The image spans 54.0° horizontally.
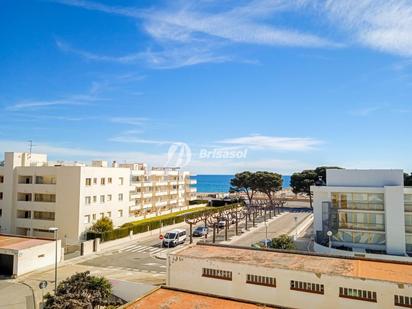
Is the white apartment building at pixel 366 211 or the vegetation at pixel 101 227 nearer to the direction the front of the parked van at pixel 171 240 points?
the vegetation

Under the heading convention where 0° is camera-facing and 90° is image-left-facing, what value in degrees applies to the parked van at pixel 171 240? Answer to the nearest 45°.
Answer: approximately 45°

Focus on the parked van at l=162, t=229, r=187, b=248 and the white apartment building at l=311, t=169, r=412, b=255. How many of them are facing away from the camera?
0

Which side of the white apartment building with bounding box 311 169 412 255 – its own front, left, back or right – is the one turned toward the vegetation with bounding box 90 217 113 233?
right

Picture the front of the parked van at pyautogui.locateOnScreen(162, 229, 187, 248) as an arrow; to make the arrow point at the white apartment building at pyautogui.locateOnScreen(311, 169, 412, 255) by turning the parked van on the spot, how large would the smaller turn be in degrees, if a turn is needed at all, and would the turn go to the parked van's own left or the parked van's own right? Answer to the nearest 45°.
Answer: approximately 135° to the parked van's own left

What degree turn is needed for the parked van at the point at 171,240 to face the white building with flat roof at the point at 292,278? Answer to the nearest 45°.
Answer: approximately 45° to its left

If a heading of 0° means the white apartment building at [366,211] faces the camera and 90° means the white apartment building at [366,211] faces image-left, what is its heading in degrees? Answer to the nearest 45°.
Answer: approximately 0°

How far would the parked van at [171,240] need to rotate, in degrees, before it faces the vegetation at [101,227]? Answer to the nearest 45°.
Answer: approximately 45° to its right
